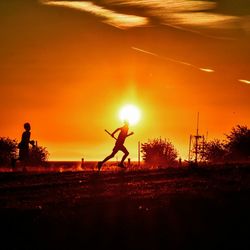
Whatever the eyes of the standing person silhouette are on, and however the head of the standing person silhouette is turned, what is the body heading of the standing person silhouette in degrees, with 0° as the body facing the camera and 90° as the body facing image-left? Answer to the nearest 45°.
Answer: approximately 270°
